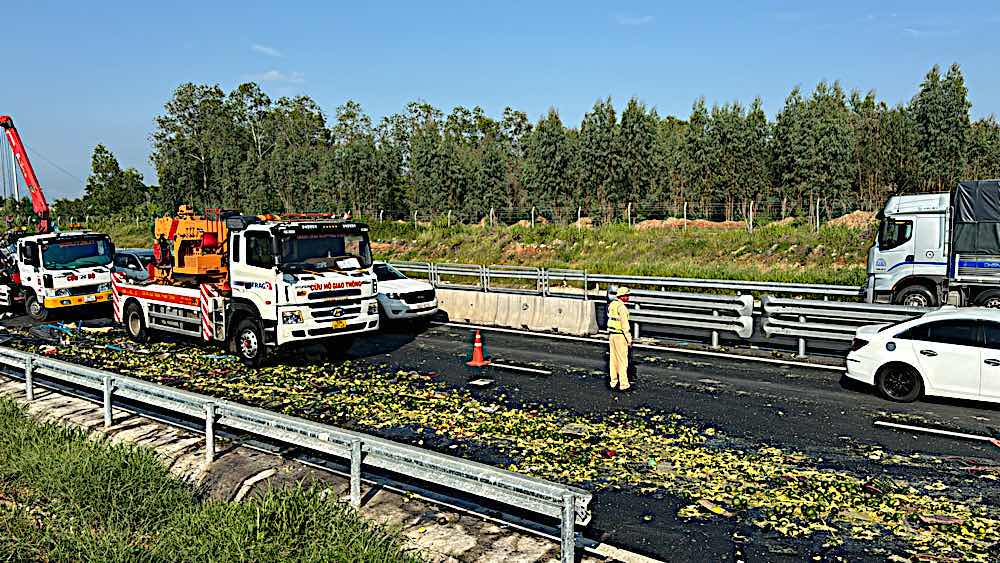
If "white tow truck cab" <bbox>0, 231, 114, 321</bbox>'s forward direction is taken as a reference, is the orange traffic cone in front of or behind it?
in front

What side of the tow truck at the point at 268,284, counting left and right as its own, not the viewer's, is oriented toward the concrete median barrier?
left

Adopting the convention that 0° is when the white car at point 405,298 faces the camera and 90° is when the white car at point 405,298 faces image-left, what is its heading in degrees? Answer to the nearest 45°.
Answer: approximately 315°

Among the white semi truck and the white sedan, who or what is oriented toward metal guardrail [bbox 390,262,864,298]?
the white semi truck

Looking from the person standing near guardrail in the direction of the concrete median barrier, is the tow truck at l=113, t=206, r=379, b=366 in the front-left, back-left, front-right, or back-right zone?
front-left

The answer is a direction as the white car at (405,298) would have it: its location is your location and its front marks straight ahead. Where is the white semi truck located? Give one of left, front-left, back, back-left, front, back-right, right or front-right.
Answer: front-left

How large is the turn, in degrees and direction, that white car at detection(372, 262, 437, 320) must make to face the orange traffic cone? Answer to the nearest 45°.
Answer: approximately 45° to its right

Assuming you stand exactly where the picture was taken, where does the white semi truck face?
facing to the left of the viewer

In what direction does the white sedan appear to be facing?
to the viewer's right

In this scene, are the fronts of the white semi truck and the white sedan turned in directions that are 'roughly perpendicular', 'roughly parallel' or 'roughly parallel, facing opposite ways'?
roughly parallel, facing opposite ways

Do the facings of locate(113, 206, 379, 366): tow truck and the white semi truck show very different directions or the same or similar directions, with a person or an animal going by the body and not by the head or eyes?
very different directions

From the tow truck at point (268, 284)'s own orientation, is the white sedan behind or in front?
in front

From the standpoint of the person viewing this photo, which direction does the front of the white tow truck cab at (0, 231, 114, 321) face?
facing the viewer and to the right of the viewer
